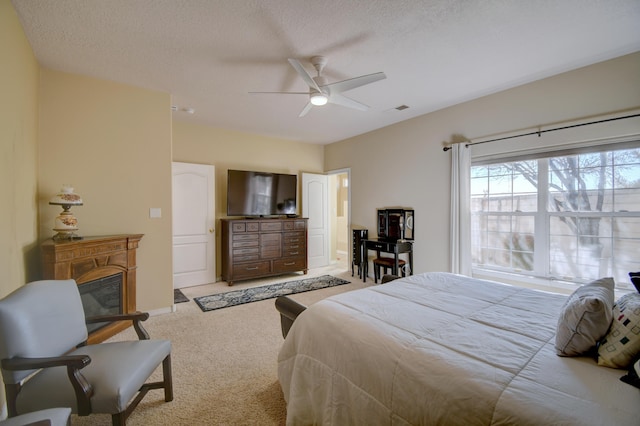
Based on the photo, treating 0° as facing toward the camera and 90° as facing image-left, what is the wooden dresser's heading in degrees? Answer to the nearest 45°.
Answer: approximately 315°

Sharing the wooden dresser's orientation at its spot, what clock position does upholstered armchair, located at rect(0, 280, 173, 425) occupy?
The upholstered armchair is roughly at 2 o'clock from the wooden dresser.

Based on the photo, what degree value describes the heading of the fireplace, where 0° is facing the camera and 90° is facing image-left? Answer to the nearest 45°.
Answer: approximately 315°

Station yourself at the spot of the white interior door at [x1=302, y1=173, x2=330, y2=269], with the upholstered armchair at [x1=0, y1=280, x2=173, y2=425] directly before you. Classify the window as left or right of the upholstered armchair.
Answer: left

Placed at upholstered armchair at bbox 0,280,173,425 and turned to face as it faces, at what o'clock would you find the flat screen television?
The flat screen television is roughly at 9 o'clock from the upholstered armchair.

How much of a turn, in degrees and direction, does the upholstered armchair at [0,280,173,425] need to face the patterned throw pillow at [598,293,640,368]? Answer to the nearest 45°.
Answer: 0° — it already faces it

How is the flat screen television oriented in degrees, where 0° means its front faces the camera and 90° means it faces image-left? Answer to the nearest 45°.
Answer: approximately 315°

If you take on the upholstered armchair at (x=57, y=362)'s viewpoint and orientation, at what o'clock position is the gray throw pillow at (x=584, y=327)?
The gray throw pillow is roughly at 12 o'clock from the upholstered armchair.

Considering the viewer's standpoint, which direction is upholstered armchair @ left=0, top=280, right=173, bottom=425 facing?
facing the viewer and to the right of the viewer

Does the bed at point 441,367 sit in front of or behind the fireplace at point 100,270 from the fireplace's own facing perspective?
in front

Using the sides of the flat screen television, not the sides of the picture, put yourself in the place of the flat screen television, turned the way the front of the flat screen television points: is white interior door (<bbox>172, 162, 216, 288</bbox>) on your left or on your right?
on your right

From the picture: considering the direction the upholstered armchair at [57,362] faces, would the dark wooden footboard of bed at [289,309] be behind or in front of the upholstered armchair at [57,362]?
in front

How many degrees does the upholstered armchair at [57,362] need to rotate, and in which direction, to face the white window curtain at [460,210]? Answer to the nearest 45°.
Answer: approximately 45° to its left

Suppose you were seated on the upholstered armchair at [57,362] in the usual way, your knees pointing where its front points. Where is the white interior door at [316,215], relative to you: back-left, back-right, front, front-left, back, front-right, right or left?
left

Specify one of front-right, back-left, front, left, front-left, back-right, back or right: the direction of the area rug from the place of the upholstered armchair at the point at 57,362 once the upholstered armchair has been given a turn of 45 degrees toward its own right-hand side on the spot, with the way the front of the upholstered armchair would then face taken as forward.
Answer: back-left
